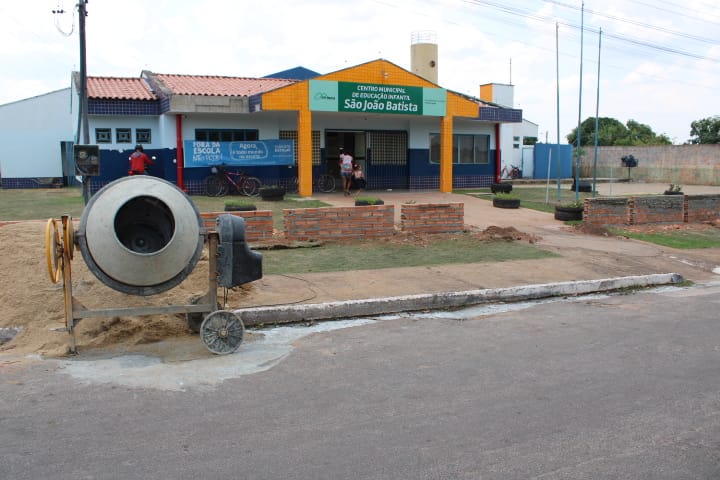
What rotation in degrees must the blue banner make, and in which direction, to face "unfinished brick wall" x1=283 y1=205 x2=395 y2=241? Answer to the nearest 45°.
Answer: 0° — it already faces it

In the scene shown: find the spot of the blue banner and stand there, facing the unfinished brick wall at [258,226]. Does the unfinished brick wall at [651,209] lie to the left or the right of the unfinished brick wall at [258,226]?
left

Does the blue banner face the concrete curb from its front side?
yes

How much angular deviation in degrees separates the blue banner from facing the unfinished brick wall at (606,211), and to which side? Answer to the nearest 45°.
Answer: approximately 45° to its left

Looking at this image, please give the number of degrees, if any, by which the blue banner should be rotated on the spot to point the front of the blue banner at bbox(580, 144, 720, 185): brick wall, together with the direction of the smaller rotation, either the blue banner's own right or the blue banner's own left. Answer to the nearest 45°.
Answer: approximately 135° to the blue banner's own left

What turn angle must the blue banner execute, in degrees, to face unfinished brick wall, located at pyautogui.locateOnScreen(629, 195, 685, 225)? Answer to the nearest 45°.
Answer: approximately 45° to its left

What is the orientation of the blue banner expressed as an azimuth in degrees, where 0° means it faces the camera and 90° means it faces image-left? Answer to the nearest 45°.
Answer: approximately 0°

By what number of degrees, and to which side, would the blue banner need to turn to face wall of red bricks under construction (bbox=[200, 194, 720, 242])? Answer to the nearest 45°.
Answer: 0° — it already faces it

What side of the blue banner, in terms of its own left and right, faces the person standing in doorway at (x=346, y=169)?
left
